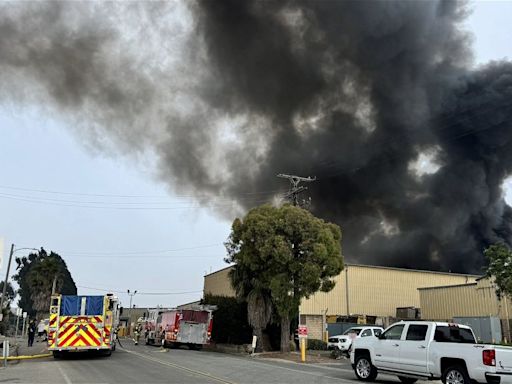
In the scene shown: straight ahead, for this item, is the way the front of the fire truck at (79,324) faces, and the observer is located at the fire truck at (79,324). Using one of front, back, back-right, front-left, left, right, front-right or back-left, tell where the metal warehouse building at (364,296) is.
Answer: front-right

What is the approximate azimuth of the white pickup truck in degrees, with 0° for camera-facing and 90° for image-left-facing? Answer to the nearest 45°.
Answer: approximately 135°

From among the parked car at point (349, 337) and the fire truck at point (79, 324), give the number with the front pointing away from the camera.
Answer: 1

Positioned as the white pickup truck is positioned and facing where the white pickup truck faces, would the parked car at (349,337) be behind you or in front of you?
in front

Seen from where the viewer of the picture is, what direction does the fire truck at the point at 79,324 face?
facing away from the viewer

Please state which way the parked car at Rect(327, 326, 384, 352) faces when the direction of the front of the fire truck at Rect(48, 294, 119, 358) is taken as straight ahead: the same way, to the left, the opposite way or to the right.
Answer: to the left

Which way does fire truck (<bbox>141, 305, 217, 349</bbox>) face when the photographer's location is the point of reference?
facing away from the viewer and to the left of the viewer

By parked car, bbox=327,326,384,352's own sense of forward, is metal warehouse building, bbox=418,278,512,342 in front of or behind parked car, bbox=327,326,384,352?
behind

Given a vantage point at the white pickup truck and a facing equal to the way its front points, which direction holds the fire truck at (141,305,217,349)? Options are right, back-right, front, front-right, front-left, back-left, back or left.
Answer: front

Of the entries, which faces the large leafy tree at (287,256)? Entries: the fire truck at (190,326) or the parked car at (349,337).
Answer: the parked car

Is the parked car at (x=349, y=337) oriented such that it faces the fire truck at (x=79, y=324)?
yes
